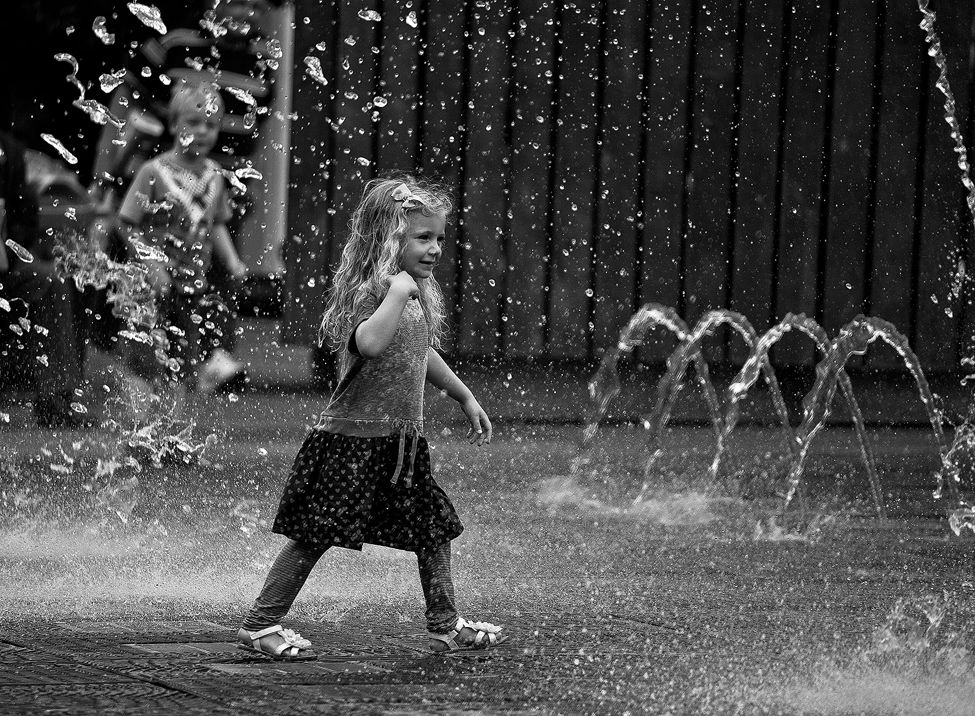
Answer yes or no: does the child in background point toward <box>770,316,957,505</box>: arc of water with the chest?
no

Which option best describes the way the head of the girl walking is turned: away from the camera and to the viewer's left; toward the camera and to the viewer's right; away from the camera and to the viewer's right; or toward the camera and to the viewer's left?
toward the camera and to the viewer's right

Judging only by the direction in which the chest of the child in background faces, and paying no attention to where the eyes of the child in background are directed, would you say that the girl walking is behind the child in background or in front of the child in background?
in front

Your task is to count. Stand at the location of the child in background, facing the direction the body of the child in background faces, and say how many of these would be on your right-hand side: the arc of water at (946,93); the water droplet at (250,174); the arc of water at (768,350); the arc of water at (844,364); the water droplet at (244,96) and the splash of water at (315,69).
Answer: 0

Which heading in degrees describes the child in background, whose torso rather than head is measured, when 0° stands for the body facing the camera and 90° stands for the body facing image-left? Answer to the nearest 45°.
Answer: approximately 315°

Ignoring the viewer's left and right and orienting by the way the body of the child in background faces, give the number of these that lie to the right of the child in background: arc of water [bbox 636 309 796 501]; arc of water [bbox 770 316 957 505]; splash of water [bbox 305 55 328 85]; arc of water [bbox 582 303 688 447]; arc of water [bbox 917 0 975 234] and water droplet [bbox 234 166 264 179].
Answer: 0

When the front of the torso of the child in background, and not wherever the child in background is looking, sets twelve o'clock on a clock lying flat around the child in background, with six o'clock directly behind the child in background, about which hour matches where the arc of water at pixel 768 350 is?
The arc of water is roughly at 10 o'clock from the child in background.

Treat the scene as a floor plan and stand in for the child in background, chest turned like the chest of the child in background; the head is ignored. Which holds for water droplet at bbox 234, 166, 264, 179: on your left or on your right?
on your left

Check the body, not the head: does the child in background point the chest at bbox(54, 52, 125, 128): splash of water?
no

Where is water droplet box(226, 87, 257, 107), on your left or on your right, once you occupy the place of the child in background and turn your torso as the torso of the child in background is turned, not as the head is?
on your left

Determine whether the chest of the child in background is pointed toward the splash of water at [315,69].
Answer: no

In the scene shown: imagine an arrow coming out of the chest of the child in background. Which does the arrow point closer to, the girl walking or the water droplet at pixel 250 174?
the girl walking

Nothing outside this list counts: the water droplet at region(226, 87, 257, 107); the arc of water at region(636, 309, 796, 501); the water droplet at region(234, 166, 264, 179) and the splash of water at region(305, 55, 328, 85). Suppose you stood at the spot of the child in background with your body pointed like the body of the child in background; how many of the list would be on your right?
0

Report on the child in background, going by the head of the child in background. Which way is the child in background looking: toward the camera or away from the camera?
toward the camera
